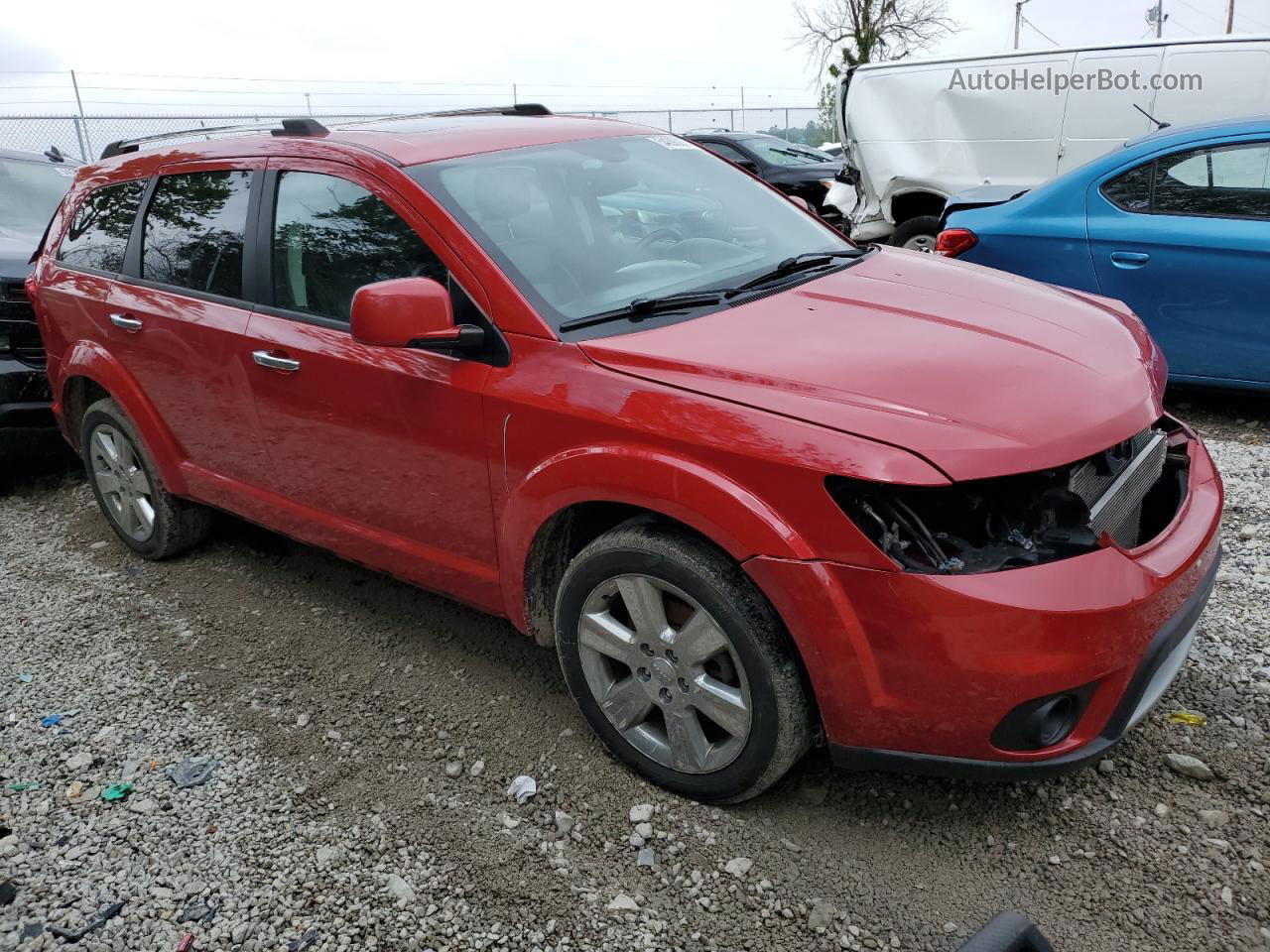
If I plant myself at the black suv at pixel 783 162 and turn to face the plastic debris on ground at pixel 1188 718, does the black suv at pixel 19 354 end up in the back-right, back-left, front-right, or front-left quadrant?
front-right

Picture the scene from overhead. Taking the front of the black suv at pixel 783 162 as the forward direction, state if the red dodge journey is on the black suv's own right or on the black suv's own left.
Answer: on the black suv's own right

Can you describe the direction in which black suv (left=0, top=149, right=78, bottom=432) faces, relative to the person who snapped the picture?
facing the viewer and to the right of the viewer

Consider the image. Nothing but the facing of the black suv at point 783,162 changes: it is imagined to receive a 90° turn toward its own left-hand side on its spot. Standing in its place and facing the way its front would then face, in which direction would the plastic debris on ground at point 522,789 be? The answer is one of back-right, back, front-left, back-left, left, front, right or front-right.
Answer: back-right

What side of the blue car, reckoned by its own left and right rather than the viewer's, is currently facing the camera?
right

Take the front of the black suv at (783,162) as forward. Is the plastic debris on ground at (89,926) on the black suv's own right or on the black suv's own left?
on the black suv's own right

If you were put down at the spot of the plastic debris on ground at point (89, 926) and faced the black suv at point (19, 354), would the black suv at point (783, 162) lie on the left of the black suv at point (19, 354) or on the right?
right

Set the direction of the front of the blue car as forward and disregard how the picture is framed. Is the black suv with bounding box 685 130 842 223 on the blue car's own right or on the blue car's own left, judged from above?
on the blue car's own left

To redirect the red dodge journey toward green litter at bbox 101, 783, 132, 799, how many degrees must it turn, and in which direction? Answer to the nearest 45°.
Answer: approximately 135° to its right
